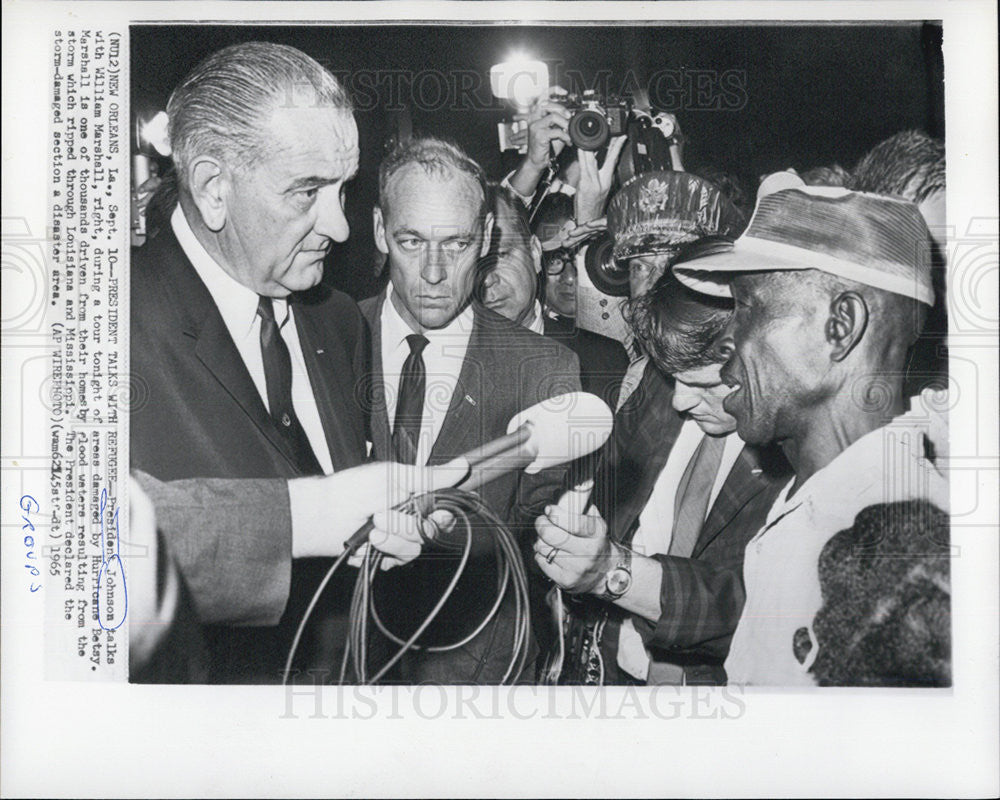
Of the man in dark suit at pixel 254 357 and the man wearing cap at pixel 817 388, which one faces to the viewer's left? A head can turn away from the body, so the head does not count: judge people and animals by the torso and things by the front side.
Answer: the man wearing cap

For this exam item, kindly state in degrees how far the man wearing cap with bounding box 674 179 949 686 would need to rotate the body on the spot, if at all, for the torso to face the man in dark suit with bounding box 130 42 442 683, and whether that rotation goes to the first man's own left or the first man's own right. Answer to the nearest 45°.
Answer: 0° — they already face them

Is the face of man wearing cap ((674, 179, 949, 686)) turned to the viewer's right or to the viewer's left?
to the viewer's left

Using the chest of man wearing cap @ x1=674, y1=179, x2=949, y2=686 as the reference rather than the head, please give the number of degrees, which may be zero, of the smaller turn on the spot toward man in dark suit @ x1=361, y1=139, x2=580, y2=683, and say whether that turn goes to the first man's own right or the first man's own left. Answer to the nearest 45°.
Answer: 0° — they already face them

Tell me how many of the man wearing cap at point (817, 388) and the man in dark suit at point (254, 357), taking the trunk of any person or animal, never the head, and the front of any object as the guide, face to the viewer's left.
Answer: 1

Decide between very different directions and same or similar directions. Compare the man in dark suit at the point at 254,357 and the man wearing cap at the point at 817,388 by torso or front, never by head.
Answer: very different directions

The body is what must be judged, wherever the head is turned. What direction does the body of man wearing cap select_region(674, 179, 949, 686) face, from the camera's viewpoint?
to the viewer's left

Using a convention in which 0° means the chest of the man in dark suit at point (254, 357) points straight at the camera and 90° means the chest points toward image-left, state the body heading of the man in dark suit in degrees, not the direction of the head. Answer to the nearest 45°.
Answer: approximately 315°

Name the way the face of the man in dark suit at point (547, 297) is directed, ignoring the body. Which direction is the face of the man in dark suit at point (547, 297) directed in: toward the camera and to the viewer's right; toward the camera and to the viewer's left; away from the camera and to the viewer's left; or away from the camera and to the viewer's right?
toward the camera and to the viewer's left

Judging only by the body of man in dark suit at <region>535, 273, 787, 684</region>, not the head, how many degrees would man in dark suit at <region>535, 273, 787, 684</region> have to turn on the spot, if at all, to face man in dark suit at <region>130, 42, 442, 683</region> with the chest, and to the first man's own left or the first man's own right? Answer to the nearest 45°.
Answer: approximately 45° to the first man's own right
